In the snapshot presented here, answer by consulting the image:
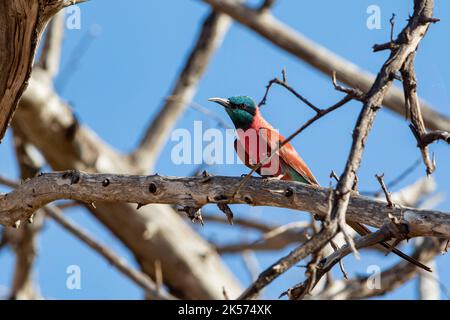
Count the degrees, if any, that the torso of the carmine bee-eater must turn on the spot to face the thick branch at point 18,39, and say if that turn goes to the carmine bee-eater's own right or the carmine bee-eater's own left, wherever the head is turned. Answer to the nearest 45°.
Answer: approximately 45° to the carmine bee-eater's own right

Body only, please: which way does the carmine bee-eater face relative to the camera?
to the viewer's left

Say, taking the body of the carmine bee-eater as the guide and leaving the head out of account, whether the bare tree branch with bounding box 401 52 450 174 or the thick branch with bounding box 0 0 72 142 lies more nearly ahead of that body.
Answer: the thick branch

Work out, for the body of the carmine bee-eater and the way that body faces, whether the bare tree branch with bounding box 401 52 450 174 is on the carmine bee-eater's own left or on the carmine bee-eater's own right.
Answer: on the carmine bee-eater's own left

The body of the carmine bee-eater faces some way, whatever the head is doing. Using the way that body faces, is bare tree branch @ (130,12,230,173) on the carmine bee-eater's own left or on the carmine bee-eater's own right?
on the carmine bee-eater's own right

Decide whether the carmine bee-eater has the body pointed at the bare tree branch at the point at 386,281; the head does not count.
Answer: no

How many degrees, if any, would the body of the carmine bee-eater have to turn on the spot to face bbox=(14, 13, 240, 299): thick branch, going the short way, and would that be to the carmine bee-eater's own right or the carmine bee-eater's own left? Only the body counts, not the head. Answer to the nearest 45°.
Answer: approximately 45° to the carmine bee-eater's own right

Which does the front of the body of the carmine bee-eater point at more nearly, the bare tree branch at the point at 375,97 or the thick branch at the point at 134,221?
the thick branch

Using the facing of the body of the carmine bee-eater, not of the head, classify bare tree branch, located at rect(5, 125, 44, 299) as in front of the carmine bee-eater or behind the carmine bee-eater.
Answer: in front
